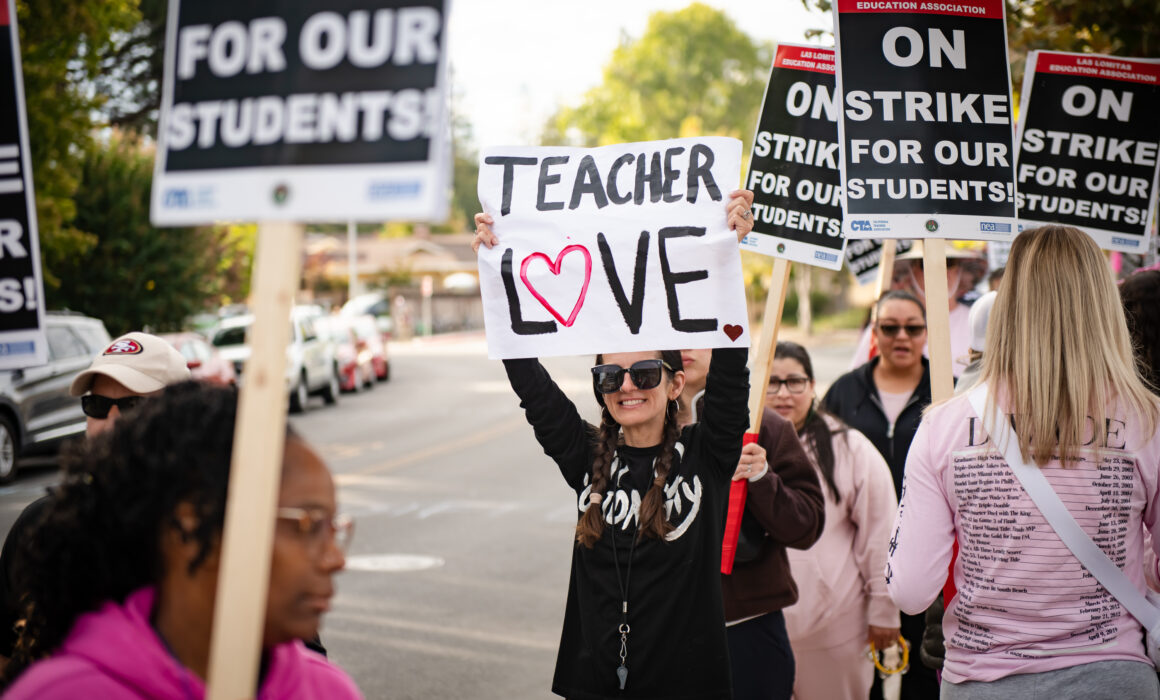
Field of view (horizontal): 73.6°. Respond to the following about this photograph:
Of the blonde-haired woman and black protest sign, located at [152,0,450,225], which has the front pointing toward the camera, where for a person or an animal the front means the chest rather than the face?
the black protest sign

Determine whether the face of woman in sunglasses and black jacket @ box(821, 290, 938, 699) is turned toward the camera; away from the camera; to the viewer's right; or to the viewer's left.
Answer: toward the camera

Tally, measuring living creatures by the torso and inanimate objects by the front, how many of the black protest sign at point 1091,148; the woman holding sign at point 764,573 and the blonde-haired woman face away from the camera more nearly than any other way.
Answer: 1

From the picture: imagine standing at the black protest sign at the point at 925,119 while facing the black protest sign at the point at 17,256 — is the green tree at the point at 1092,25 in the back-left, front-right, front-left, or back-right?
back-right

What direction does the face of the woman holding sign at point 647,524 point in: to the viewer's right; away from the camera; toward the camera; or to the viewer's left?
toward the camera

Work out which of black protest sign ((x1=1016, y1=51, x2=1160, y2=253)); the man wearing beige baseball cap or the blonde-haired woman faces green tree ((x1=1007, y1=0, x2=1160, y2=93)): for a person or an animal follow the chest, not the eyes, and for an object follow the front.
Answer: the blonde-haired woman

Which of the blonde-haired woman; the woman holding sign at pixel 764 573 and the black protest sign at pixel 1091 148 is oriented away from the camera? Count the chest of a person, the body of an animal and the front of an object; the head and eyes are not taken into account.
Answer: the blonde-haired woman

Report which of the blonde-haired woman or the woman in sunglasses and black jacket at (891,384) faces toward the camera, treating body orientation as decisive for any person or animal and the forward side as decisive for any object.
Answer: the woman in sunglasses and black jacket

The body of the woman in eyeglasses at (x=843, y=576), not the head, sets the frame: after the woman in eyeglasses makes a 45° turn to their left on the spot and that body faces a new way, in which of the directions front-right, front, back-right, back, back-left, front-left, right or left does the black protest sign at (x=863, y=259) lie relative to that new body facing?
back

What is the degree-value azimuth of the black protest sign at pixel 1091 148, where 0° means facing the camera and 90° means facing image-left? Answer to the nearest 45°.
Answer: approximately 0°

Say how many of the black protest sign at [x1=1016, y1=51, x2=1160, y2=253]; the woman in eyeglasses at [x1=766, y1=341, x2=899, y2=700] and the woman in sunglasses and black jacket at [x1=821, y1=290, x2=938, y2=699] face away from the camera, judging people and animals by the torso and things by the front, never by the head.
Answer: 0

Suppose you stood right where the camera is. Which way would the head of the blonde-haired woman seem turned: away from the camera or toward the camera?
away from the camera

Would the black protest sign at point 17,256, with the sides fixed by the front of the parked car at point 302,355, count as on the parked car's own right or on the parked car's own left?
on the parked car's own left

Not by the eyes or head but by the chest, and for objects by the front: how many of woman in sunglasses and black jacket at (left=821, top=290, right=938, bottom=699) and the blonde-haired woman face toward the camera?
1

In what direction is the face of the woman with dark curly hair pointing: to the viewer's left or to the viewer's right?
to the viewer's right

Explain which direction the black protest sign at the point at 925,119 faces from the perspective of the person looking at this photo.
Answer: facing the viewer
